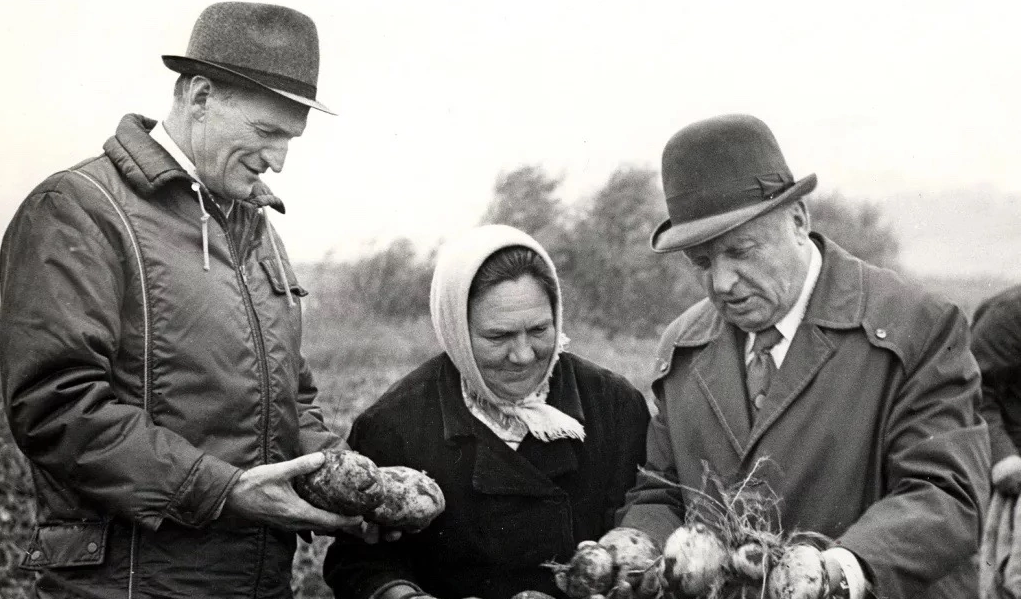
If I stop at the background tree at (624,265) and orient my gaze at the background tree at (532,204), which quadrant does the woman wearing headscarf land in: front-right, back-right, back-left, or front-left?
front-left

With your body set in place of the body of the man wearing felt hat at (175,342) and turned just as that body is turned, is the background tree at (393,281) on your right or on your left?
on your left

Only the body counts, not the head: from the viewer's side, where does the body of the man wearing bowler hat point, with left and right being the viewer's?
facing the viewer and to the left of the viewer

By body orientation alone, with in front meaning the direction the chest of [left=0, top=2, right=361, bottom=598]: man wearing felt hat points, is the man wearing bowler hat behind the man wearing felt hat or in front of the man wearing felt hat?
in front

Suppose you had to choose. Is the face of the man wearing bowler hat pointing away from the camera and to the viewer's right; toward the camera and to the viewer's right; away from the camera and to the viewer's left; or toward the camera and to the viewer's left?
toward the camera and to the viewer's left

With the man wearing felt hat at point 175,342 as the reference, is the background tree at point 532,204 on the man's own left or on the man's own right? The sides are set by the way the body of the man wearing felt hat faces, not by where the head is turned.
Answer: on the man's own left

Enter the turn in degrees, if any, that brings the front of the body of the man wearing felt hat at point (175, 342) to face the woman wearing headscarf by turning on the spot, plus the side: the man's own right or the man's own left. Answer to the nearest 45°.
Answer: approximately 45° to the man's own left

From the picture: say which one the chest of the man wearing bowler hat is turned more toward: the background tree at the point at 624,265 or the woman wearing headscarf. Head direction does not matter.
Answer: the woman wearing headscarf

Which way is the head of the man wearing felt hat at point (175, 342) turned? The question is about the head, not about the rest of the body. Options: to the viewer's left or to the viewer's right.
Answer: to the viewer's right

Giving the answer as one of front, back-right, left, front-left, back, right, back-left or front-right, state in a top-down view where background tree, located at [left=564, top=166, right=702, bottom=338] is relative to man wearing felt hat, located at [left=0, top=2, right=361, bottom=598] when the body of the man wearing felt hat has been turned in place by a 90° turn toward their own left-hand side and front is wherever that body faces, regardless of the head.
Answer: front

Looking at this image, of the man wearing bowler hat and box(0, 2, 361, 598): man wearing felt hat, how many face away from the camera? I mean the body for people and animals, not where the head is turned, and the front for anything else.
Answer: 0

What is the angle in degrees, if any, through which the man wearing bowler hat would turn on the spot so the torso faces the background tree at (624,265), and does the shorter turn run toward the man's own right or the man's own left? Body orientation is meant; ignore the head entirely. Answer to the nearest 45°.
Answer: approximately 135° to the man's own right

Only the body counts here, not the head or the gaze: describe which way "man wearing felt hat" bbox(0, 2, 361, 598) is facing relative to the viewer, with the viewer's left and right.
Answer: facing the viewer and to the right of the viewer

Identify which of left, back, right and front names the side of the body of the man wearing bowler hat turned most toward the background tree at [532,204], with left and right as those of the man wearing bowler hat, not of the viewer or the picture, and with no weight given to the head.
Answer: right

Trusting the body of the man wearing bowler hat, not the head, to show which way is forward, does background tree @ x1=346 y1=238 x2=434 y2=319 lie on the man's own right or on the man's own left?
on the man's own right
